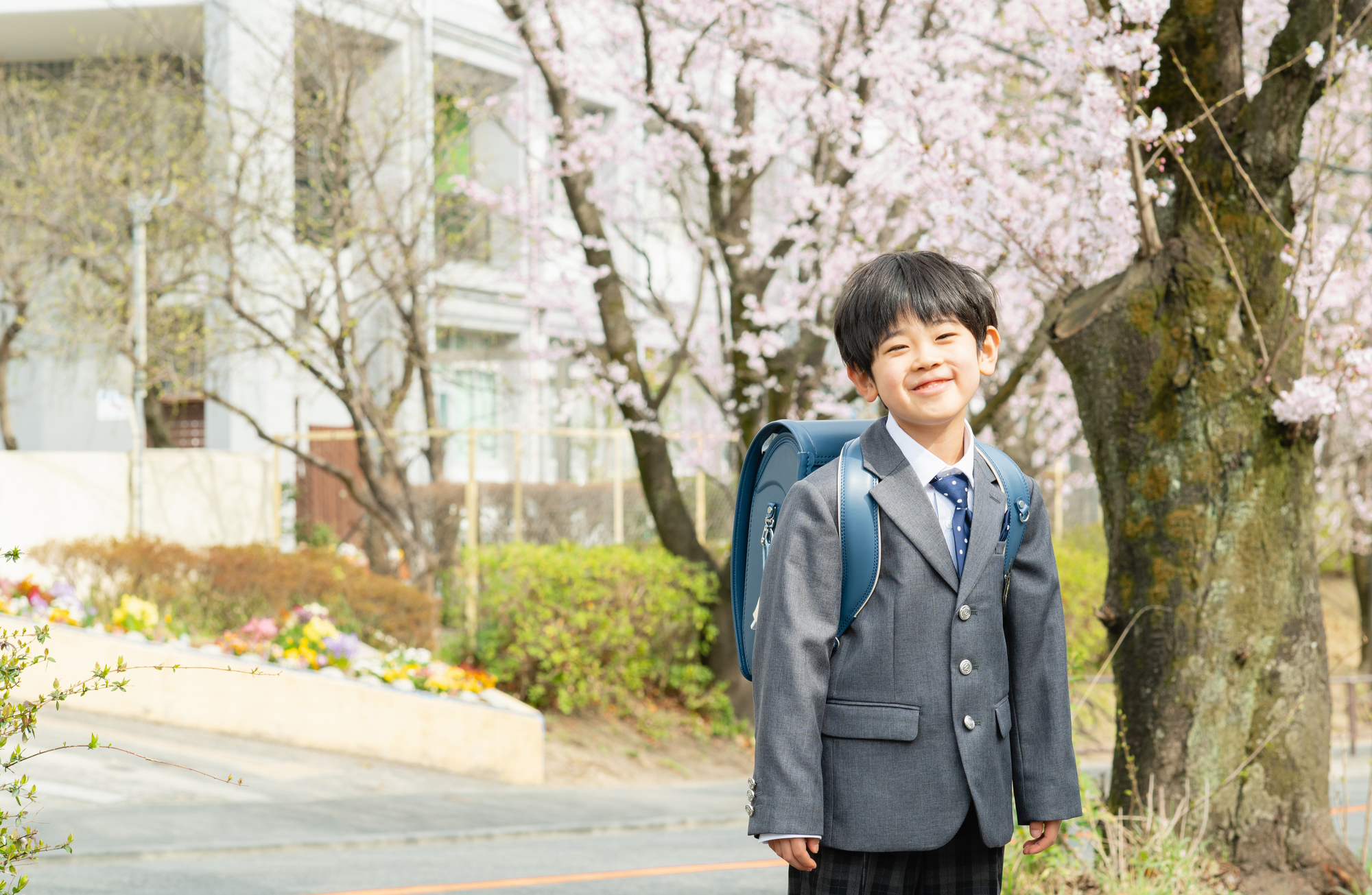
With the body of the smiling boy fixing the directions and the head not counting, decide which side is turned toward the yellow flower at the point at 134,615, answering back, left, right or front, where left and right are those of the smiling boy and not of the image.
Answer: back

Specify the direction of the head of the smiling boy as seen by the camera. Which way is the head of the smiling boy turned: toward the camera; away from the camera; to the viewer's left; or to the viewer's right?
toward the camera

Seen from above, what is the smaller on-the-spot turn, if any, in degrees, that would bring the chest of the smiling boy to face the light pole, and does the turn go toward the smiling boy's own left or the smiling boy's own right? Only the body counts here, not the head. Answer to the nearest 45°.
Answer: approximately 180°

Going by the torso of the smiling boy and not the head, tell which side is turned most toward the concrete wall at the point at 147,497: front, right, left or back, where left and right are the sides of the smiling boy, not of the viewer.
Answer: back

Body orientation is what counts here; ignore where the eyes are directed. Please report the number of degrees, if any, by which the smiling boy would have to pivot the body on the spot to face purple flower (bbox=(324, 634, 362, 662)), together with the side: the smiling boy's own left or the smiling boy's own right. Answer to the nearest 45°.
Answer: approximately 180°

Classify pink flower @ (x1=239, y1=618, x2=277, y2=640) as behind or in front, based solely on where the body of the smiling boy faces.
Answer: behind

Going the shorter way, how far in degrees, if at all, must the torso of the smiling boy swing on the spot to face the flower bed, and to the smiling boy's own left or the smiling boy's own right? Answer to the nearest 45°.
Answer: approximately 180°
